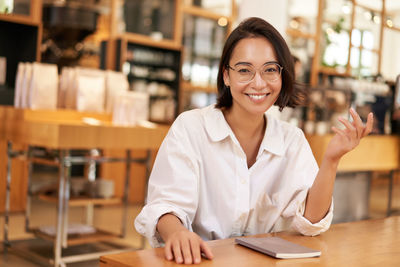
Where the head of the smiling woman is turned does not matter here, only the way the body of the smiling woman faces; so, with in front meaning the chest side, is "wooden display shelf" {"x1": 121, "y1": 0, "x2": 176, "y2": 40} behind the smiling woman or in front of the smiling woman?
behind

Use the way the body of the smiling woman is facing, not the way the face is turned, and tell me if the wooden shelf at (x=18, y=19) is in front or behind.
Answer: behind

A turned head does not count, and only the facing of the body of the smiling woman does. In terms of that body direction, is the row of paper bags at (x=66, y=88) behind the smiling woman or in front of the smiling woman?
behind

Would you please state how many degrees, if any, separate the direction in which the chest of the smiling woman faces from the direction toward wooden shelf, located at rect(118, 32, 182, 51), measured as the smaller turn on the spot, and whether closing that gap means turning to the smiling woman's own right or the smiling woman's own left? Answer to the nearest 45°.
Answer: approximately 180°

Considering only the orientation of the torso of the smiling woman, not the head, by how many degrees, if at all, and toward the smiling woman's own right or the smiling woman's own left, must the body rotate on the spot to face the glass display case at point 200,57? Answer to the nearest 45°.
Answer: approximately 180°

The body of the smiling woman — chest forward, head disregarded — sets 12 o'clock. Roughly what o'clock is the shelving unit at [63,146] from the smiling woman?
The shelving unit is roughly at 5 o'clock from the smiling woman.

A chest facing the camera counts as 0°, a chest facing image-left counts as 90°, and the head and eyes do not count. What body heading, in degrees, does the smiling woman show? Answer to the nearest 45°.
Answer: approximately 0°
